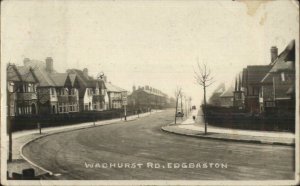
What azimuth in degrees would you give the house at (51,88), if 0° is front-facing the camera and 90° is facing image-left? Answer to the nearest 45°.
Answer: approximately 315°

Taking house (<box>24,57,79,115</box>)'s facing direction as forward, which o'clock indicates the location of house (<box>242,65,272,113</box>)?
house (<box>242,65,272,113</box>) is roughly at 11 o'clock from house (<box>24,57,79,115</box>).

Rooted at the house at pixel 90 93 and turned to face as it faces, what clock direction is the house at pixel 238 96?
the house at pixel 238 96 is roughly at 11 o'clock from the house at pixel 90 93.

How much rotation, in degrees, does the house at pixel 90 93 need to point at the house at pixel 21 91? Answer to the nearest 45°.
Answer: approximately 90° to its right

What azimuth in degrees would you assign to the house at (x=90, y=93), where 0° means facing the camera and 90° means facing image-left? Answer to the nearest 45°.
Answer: approximately 315°
